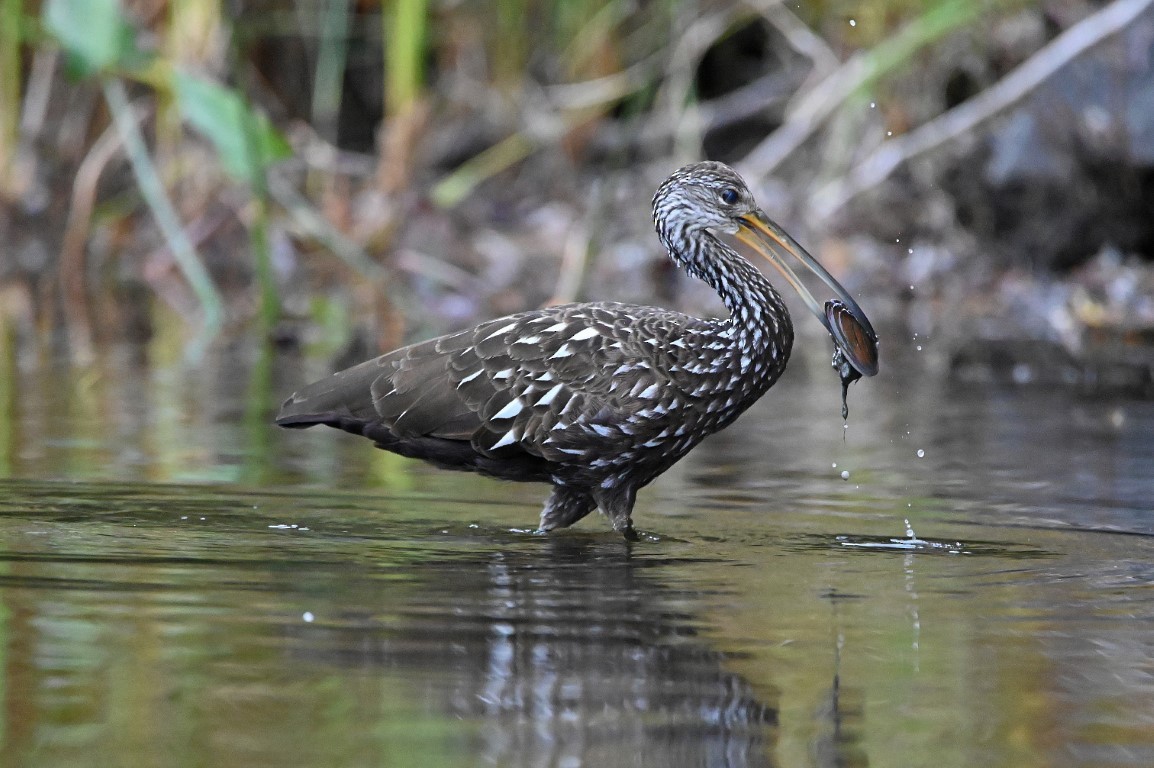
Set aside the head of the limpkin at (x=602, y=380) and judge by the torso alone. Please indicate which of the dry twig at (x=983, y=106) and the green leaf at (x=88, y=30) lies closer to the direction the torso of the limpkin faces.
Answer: the dry twig

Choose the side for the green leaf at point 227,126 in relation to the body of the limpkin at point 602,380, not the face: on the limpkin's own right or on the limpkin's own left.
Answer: on the limpkin's own left

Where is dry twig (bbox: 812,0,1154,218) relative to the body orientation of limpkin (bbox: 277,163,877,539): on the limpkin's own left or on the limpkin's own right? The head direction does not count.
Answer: on the limpkin's own left

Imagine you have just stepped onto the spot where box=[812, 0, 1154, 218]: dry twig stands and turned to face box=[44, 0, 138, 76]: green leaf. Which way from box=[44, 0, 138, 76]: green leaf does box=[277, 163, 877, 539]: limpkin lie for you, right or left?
left

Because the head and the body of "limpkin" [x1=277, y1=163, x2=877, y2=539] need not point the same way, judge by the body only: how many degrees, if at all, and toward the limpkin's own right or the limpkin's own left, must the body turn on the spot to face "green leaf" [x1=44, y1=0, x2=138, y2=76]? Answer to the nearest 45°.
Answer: approximately 135° to the limpkin's own left

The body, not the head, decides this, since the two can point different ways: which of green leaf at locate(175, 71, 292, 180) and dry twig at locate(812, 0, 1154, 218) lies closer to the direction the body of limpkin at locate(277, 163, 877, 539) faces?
the dry twig

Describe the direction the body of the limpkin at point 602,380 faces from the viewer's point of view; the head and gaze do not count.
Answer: to the viewer's right
